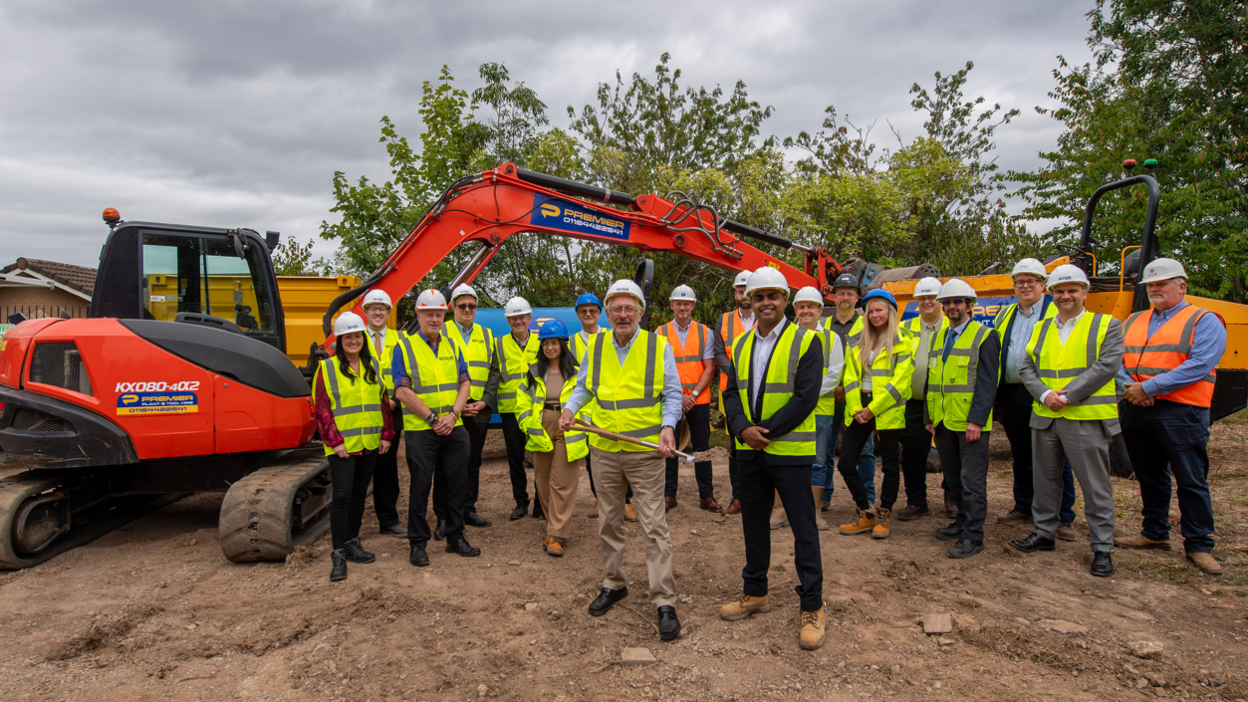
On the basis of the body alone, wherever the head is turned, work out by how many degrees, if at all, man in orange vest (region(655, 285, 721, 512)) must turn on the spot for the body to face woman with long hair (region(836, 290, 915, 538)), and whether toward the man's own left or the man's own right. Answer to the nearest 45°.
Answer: approximately 90° to the man's own left

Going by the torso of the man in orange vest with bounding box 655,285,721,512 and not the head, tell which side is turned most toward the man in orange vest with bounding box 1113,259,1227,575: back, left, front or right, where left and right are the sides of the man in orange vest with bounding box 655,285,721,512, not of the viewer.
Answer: left

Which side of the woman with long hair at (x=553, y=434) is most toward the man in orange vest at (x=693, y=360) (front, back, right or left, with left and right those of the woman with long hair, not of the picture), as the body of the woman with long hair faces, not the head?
left

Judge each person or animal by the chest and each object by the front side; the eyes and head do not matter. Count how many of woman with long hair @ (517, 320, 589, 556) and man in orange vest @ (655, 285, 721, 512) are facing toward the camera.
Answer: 2

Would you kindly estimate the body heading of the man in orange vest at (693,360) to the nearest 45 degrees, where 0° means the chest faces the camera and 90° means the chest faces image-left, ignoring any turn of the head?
approximately 0°

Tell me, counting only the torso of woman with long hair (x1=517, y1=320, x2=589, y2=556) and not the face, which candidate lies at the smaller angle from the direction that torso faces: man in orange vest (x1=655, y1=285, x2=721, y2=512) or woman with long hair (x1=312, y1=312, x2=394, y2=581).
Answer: the woman with long hair

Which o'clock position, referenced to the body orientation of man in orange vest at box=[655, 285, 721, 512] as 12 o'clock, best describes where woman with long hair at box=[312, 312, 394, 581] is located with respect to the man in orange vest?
The woman with long hair is roughly at 2 o'clock from the man in orange vest.

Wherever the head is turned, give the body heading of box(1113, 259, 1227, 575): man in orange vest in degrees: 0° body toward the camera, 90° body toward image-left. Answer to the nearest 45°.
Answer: approximately 45°
